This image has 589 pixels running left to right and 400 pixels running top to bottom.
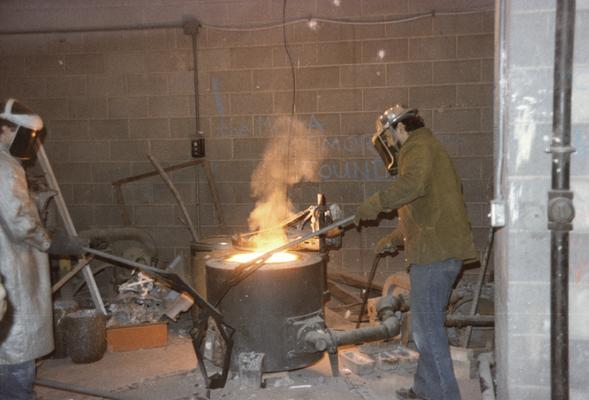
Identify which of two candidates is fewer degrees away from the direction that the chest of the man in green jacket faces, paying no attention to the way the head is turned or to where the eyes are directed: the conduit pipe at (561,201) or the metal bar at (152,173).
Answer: the metal bar

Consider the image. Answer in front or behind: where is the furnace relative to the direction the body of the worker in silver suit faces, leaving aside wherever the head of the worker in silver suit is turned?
in front

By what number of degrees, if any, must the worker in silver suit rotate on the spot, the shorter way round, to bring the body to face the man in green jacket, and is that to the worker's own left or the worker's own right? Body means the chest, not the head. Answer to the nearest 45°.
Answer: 0° — they already face them

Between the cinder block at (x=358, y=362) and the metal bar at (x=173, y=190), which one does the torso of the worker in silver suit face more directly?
the cinder block

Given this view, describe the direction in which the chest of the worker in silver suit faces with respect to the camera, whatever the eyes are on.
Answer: to the viewer's right

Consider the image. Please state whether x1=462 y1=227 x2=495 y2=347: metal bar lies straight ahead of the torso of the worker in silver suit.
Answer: yes

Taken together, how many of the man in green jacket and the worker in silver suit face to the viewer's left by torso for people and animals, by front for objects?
1

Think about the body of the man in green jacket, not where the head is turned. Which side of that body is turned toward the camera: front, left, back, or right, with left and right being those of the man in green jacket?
left

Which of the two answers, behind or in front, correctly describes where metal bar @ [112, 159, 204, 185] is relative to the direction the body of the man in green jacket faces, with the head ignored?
in front

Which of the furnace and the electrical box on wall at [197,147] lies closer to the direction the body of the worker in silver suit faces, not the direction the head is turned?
the furnace

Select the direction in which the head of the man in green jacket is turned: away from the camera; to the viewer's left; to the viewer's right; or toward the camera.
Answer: to the viewer's left

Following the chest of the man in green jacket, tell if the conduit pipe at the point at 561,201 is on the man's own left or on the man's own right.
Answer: on the man's own left

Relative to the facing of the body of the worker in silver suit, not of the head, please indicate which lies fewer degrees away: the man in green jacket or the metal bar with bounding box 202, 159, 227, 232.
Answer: the man in green jacket

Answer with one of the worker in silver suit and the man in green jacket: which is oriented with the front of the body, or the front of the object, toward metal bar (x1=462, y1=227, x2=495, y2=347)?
the worker in silver suit
